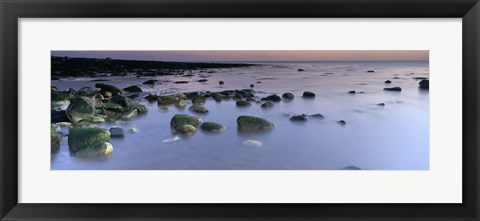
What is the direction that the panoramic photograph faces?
toward the camera
